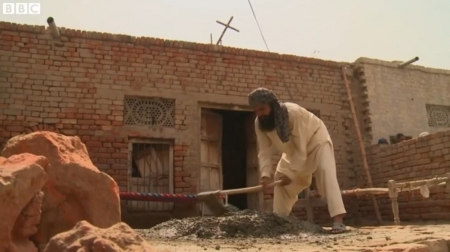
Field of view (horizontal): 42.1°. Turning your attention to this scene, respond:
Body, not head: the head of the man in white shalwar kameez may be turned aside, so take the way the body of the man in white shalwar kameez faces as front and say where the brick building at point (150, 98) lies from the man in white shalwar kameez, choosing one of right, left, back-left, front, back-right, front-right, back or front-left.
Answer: right

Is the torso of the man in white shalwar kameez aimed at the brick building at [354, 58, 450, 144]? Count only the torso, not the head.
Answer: no

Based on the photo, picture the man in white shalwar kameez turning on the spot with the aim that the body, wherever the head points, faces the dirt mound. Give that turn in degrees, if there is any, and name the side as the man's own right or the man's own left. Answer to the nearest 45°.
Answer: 0° — they already face it

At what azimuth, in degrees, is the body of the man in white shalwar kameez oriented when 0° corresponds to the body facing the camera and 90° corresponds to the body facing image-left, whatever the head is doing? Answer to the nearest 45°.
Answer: approximately 45°

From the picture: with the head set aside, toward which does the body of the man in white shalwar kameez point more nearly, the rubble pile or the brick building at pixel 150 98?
the rubble pile

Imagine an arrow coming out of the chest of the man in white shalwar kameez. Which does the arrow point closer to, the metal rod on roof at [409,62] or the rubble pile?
the rubble pile

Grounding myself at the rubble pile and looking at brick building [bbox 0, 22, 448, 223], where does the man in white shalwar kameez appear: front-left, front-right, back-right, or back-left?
front-right

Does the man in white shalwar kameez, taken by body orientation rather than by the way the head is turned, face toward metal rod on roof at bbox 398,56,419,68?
no

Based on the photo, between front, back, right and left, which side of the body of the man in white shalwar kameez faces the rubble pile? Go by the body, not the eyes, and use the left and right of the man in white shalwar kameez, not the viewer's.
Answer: front

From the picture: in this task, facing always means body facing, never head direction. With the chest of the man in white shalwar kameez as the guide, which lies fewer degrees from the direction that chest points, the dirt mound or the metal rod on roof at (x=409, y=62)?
the dirt mound

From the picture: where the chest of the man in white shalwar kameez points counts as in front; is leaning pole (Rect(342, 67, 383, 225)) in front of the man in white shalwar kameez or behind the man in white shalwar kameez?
behind
